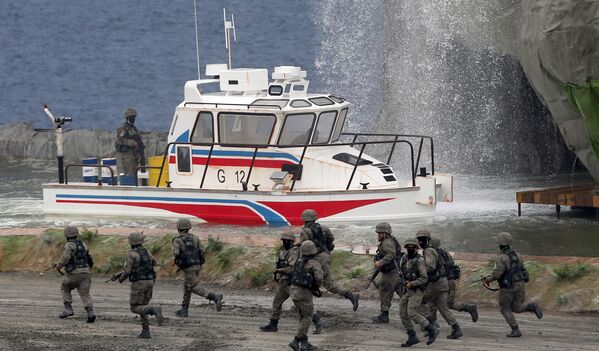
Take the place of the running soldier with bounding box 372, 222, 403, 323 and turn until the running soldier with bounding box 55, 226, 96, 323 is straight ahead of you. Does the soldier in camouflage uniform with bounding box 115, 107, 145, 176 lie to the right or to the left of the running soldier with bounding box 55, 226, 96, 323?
right

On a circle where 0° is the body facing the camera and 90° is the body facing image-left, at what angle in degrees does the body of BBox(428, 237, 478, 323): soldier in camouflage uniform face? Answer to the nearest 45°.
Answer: approximately 90°

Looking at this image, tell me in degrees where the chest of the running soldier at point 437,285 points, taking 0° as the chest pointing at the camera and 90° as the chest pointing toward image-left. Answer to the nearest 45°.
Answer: approximately 90°

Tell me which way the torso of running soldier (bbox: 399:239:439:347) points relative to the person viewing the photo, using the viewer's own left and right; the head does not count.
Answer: facing the viewer and to the left of the viewer

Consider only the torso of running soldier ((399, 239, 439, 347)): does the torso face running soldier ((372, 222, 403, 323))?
no

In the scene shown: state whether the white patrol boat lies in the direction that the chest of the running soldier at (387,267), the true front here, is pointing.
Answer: no

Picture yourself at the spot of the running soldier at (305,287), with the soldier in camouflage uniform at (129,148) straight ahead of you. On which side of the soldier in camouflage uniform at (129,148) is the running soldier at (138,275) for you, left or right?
left

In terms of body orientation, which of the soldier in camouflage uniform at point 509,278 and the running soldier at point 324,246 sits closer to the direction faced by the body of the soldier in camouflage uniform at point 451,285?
the running soldier

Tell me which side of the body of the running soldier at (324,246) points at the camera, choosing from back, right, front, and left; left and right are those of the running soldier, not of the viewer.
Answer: left

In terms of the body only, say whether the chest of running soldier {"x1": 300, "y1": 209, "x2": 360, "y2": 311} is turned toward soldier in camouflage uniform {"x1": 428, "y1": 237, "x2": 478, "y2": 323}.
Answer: no

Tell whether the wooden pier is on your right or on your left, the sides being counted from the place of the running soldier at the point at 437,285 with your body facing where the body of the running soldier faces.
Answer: on your right
